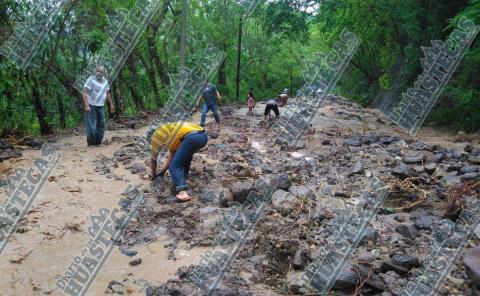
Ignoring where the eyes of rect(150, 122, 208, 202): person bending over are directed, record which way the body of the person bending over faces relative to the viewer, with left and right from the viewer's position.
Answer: facing to the left of the viewer

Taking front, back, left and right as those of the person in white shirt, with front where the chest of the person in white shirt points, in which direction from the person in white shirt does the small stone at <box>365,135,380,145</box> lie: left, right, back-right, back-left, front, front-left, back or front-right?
left

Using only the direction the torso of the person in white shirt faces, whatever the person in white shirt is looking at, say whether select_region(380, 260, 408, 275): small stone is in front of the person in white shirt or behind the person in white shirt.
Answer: in front

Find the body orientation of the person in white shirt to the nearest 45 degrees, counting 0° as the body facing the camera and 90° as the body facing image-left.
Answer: approximately 0°

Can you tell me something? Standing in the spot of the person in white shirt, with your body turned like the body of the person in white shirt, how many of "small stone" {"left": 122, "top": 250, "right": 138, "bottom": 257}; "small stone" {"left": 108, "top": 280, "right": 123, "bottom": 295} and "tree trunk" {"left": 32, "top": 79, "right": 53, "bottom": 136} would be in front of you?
2

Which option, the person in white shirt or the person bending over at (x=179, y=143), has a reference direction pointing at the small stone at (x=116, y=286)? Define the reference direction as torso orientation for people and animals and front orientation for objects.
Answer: the person in white shirt

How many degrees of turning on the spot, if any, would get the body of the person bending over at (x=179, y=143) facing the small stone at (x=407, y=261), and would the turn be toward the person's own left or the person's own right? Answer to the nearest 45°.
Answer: approximately 135° to the person's own left

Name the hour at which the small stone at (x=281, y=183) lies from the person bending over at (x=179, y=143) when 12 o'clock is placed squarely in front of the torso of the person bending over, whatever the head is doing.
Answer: The small stone is roughly at 6 o'clock from the person bending over.

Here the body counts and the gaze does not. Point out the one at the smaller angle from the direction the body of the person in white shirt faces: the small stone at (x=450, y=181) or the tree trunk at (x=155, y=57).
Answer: the small stone

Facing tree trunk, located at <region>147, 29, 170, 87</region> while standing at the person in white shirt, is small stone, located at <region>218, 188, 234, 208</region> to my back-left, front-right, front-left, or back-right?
back-right

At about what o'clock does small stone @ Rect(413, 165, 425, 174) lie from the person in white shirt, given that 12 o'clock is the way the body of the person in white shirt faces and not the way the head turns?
The small stone is roughly at 10 o'clock from the person in white shirt.
